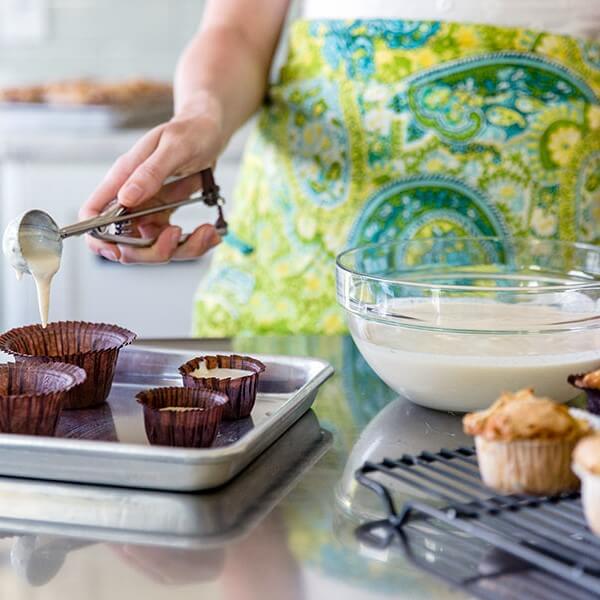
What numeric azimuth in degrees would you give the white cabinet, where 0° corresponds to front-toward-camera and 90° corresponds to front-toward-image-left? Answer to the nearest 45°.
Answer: approximately 0°

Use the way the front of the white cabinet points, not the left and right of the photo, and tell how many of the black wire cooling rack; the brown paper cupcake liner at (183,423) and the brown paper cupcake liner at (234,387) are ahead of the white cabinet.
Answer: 3

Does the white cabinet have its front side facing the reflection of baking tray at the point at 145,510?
yes

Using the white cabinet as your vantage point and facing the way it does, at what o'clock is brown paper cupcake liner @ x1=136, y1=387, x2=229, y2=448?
The brown paper cupcake liner is roughly at 12 o'clock from the white cabinet.

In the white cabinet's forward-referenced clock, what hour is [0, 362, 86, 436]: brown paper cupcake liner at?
The brown paper cupcake liner is roughly at 12 o'clock from the white cabinet.

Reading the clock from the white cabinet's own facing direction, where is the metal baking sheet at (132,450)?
The metal baking sheet is roughly at 12 o'clock from the white cabinet.

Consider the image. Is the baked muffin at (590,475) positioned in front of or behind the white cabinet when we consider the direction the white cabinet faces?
in front

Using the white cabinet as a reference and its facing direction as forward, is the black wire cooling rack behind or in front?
in front
